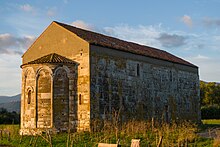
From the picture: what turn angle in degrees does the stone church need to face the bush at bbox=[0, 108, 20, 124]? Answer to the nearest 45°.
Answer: approximately 90° to its left

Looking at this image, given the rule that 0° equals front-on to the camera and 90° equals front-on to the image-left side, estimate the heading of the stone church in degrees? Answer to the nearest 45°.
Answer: approximately 225°
